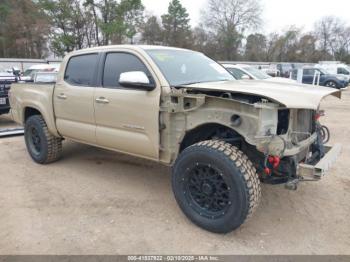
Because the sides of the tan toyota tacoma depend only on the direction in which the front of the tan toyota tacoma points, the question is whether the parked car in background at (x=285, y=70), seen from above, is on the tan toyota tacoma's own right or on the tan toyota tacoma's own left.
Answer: on the tan toyota tacoma's own left

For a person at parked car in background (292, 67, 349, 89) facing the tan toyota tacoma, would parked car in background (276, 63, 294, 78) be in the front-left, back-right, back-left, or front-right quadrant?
back-right

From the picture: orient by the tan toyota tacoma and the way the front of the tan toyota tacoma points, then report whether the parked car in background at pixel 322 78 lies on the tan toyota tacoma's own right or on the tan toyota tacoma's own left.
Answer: on the tan toyota tacoma's own left

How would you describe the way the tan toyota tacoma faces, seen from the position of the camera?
facing the viewer and to the right of the viewer

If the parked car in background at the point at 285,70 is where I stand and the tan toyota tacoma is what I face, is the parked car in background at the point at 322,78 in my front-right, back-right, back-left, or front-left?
front-left

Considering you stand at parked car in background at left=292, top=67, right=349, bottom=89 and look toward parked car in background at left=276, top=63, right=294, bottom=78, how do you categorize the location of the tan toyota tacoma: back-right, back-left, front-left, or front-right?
back-left
